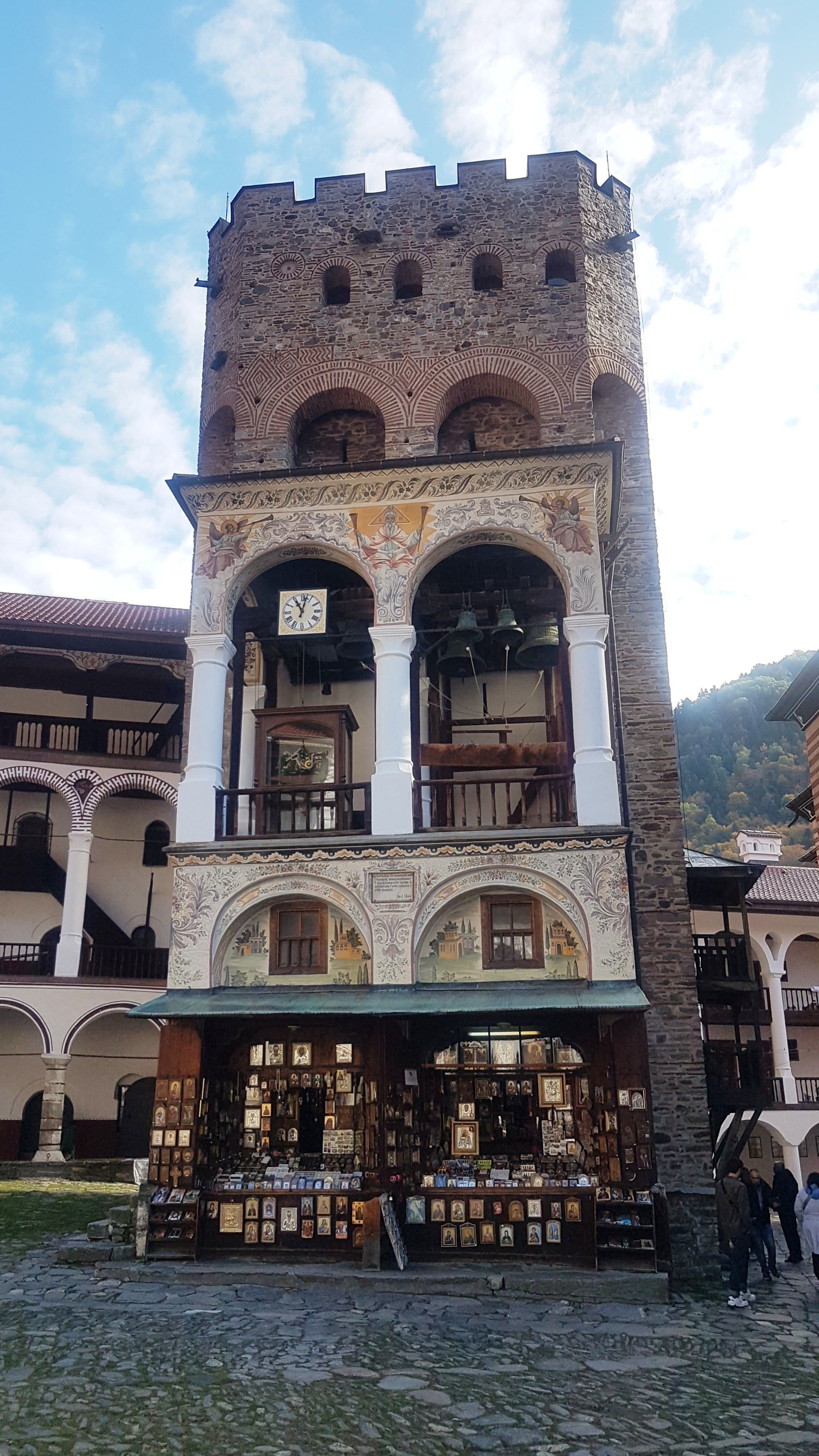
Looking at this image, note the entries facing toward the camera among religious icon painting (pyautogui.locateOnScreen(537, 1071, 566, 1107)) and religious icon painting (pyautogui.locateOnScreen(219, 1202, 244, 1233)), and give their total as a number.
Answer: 2

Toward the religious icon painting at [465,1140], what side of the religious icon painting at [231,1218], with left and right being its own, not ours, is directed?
left

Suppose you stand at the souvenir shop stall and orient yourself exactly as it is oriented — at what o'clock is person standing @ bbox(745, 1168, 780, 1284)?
The person standing is roughly at 9 o'clock from the souvenir shop stall.

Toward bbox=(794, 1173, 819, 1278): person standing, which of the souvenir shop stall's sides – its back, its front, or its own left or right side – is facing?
left

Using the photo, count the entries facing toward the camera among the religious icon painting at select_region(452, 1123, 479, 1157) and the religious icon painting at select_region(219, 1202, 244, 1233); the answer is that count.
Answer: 2
